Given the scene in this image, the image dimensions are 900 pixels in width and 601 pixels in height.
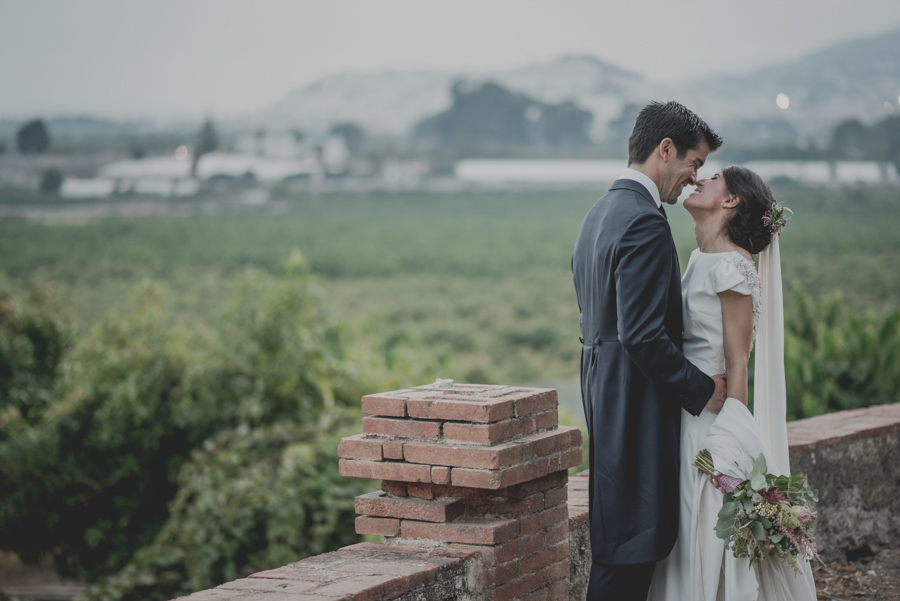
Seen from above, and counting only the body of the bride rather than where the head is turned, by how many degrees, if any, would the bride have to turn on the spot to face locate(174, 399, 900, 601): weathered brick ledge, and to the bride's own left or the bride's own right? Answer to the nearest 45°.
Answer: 0° — they already face it

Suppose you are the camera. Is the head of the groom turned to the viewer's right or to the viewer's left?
to the viewer's right

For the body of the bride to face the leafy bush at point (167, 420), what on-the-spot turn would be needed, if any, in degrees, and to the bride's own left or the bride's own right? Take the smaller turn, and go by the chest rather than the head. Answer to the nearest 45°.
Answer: approximately 45° to the bride's own right

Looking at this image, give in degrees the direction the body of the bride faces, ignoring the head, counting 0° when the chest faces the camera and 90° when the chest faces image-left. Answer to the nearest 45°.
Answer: approximately 90°

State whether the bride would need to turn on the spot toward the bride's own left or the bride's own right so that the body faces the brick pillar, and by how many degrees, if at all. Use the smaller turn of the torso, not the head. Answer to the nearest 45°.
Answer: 0° — they already face it

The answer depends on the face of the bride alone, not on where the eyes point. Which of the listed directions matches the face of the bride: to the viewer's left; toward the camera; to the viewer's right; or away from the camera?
to the viewer's left

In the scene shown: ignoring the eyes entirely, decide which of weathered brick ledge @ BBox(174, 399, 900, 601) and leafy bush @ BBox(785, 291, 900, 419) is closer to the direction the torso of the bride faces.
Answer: the weathered brick ledge
